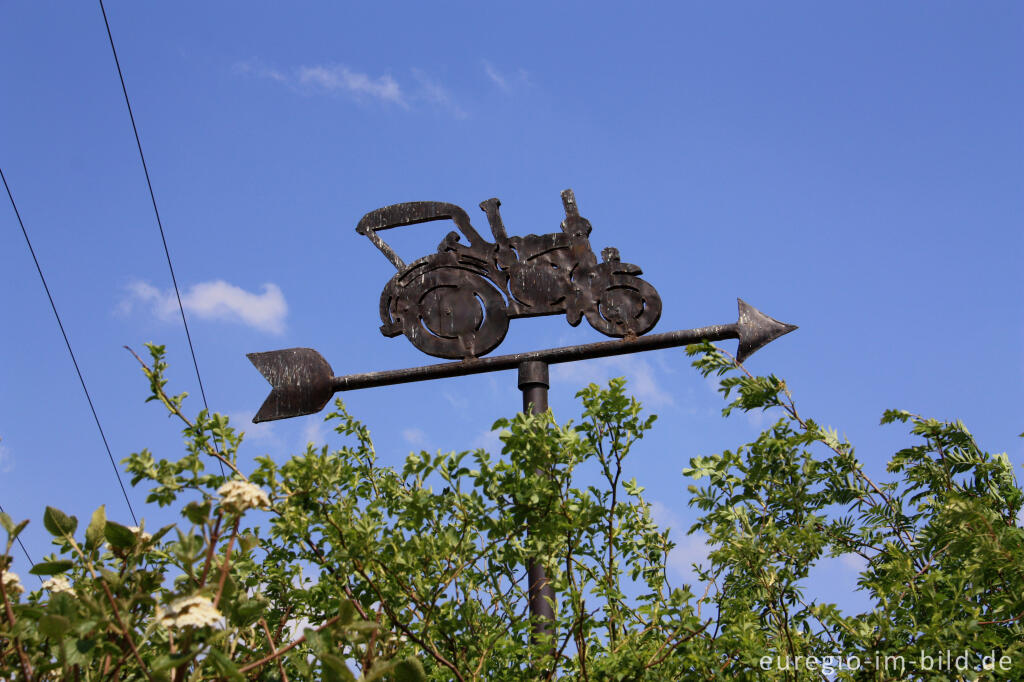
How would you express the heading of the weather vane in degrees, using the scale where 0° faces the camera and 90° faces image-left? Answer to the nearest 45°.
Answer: approximately 270°
